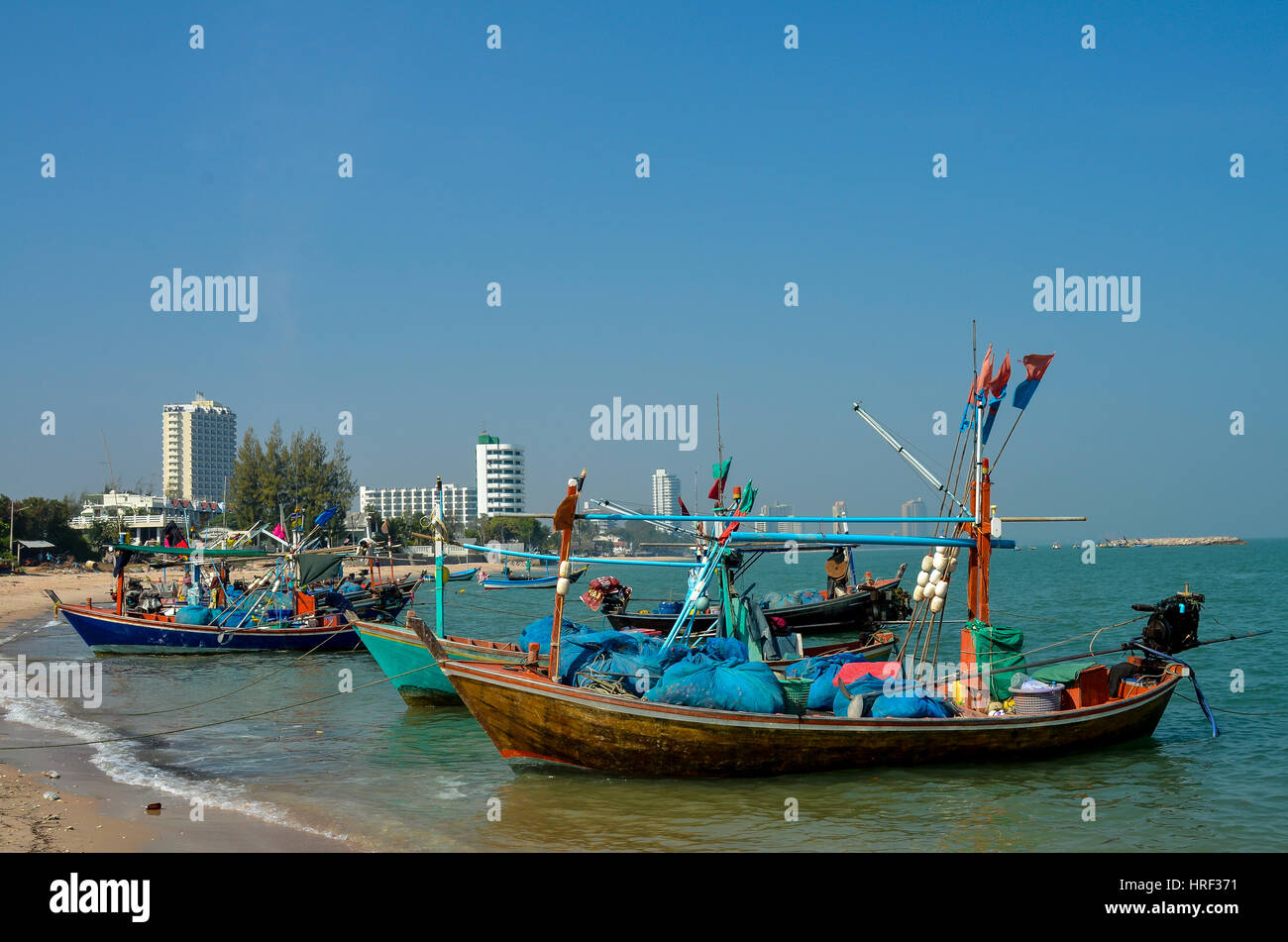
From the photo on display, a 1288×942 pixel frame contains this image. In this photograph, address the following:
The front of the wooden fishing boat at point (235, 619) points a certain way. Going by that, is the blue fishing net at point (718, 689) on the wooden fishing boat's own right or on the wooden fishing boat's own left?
on the wooden fishing boat's own left

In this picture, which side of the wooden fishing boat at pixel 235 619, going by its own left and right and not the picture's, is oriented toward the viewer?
left

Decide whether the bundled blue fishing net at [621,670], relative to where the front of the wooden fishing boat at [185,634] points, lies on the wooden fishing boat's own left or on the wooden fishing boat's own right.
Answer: on the wooden fishing boat's own left

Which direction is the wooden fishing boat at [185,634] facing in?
to the viewer's left

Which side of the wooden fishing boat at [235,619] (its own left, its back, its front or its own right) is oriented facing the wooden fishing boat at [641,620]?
back

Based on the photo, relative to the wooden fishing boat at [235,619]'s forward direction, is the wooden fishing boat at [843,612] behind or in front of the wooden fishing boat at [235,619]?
behind
